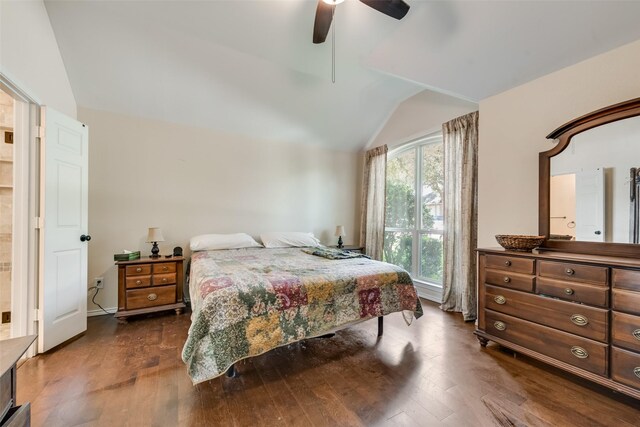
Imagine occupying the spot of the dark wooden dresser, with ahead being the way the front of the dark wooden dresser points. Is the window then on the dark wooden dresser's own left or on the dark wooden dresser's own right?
on the dark wooden dresser's own right

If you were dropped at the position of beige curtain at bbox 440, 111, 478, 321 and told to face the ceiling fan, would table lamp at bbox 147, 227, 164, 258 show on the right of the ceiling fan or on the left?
right

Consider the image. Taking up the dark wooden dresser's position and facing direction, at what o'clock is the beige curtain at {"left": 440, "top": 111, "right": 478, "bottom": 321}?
The beige curtain is roughly at 3 o'clock from the dark wooden dresser.

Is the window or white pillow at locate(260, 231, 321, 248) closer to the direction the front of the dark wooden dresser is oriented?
the white pillow

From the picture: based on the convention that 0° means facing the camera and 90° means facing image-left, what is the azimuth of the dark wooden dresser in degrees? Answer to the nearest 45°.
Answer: approximately 45°

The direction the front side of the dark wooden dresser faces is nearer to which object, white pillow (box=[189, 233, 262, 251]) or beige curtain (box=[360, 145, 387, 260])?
the white pillow

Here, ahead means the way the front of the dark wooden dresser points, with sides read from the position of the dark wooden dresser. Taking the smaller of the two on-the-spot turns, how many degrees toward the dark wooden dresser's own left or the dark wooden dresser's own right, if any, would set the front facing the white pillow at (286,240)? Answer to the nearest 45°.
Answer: approximately 45° to the dark wooden dresser's own right
